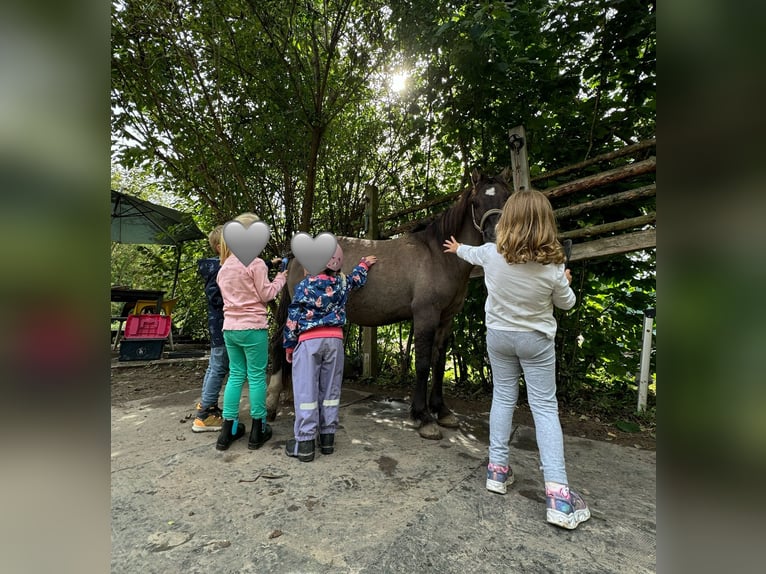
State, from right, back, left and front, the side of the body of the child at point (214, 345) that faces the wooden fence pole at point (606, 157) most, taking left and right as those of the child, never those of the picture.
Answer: front

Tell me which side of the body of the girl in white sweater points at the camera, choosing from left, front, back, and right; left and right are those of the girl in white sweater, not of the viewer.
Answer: back

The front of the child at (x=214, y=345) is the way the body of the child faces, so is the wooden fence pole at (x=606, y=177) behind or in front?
in front

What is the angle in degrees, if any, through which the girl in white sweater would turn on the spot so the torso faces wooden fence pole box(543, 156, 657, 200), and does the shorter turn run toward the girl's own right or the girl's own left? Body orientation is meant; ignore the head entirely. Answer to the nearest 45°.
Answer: approximately 45° to the girl's own right

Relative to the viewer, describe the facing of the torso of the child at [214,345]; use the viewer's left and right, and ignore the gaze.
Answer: facing to the right of the viewer

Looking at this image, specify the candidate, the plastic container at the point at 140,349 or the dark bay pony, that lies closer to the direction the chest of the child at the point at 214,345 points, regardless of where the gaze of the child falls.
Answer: the dark bay pony

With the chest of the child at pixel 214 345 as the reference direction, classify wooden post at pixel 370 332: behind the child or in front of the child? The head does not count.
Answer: in front

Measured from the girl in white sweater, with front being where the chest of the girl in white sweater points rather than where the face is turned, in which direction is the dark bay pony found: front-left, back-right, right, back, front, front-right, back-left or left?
front-left

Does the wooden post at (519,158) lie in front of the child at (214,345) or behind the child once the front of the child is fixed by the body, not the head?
in front
